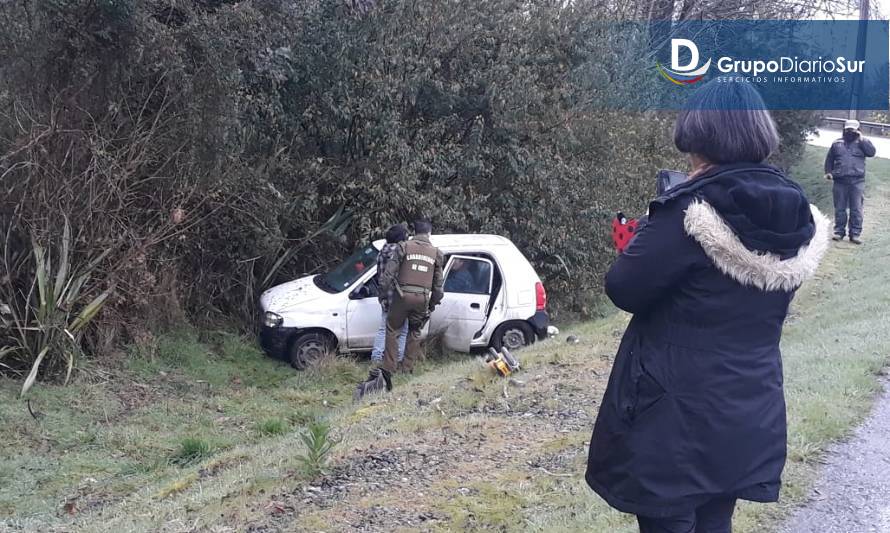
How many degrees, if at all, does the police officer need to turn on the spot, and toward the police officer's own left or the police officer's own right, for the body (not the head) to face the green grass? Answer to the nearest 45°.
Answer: approximately 135° to the police officer's own left

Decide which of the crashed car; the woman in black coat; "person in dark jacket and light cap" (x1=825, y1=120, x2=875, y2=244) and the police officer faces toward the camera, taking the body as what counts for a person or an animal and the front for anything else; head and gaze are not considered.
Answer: the person in dark jacket and light cap

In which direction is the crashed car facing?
to the viewer's left

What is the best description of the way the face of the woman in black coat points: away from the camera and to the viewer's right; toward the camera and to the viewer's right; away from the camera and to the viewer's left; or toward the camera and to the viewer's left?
away from the camera and to the viewer's left

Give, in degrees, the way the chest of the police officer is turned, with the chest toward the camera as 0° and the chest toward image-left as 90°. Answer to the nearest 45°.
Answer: approximately 180°

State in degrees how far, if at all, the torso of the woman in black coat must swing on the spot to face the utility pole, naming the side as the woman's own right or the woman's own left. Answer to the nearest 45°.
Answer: approximately 45° to the woman's own right

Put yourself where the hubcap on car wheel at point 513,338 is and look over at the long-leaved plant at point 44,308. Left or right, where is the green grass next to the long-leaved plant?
left

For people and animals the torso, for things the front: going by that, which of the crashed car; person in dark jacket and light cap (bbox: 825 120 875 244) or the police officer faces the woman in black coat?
the person in dark jacket and light cap

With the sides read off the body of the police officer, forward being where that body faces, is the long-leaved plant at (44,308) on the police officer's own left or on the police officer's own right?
on the police officer's own left

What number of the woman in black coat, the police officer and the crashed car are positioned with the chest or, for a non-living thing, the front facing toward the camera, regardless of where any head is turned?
0

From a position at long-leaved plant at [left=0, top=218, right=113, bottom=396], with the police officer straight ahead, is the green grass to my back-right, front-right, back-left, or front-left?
front-right

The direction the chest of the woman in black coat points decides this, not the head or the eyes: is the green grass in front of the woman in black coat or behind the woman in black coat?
in front

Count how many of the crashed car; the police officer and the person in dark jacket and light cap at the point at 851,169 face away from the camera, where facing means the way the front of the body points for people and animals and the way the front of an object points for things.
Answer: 1
